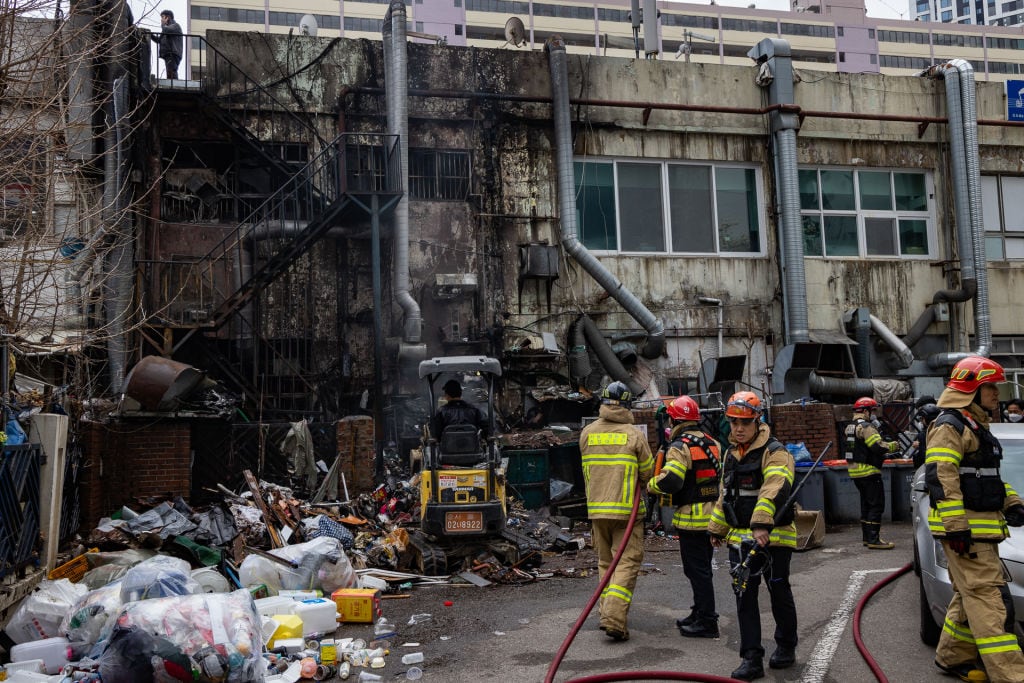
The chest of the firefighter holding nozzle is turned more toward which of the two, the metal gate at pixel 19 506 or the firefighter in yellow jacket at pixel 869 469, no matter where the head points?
the metal gate

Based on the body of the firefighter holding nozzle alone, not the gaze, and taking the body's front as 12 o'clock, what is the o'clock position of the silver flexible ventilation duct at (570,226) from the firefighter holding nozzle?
The silver flexible ventilation duct is roughly at 4 o'clock from the firefighter holding nozzle.

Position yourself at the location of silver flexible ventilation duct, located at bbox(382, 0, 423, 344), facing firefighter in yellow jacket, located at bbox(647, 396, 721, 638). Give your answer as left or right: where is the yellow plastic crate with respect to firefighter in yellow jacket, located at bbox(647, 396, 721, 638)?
right

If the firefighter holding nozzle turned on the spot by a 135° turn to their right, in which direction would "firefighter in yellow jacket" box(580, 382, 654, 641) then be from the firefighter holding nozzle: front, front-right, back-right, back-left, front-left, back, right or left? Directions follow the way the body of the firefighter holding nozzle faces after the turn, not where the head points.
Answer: front-left

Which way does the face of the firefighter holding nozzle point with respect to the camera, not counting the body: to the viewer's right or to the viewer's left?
to the viewer's left

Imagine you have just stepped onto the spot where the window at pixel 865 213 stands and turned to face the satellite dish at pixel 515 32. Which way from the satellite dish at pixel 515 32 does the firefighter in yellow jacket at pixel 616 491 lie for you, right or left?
left

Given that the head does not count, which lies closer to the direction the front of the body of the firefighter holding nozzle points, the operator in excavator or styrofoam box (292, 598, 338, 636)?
the styrofoam box

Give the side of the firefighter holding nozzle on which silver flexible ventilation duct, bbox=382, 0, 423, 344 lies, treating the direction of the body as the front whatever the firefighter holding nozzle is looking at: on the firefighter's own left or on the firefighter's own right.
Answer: on the firefighter's own right

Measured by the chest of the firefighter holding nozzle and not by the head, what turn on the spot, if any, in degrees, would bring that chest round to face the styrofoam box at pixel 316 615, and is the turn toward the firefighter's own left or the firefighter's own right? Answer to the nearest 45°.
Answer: approximately 45° to the firefighter's own right

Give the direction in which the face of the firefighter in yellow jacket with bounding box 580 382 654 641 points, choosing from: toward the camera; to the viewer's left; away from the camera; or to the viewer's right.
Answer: away from the camera

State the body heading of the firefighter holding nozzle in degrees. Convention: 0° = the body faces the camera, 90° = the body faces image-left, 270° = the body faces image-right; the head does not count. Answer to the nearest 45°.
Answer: approximately 45°

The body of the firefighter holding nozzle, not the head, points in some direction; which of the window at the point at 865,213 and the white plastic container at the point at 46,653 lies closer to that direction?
the white plastic container
